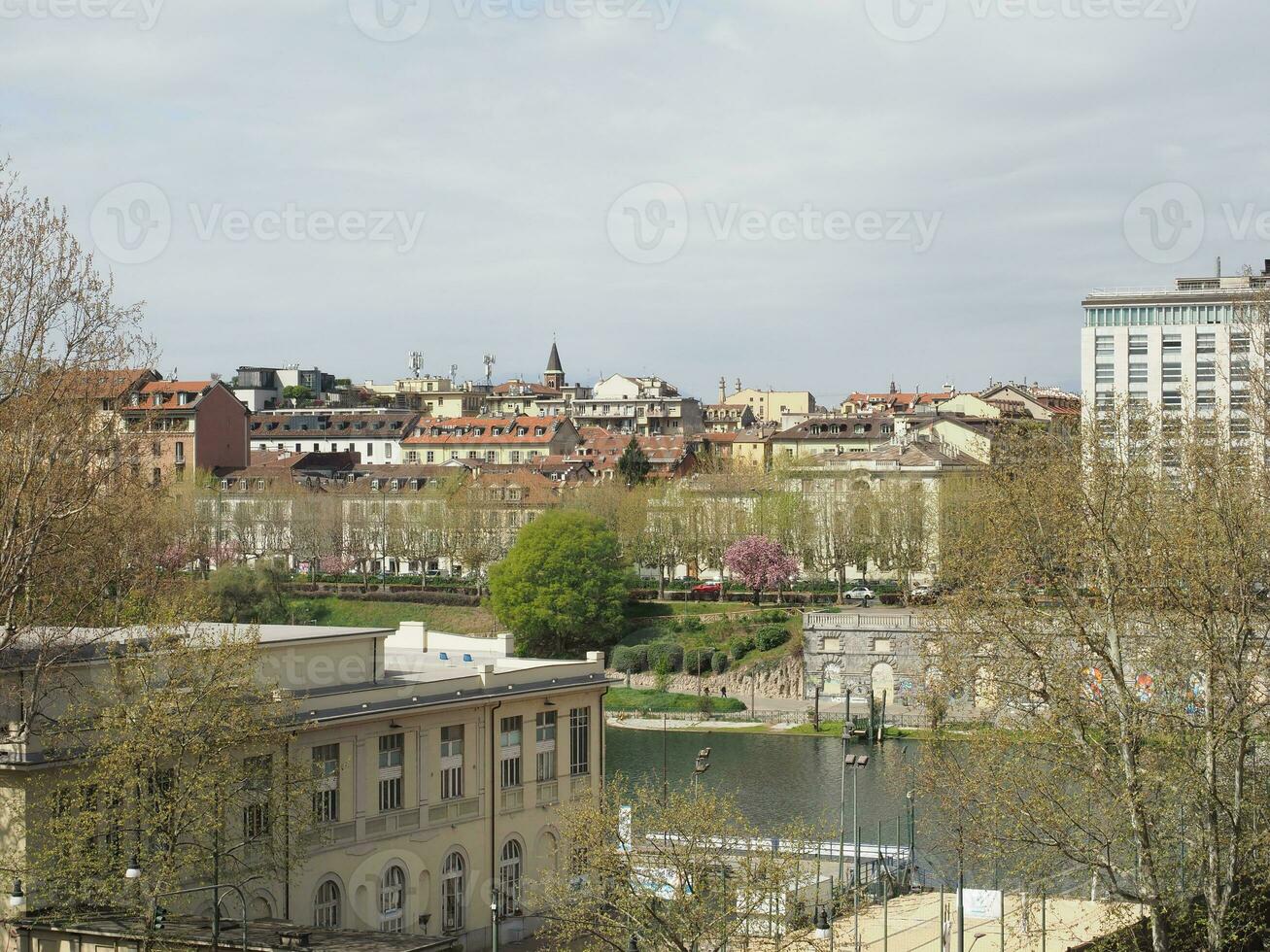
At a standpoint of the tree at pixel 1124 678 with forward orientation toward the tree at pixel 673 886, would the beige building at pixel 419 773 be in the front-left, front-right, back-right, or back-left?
front-right

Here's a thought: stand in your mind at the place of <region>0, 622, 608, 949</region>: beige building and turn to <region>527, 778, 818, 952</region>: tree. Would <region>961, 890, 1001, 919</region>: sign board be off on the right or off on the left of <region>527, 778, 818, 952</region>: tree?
left

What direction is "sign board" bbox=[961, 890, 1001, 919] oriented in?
toward the camera

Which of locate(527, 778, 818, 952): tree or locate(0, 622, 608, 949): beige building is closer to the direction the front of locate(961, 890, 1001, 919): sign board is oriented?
the tree

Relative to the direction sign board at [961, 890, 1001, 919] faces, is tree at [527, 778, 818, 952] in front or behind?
in front

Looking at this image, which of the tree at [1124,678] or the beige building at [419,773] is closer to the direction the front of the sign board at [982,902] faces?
the tree

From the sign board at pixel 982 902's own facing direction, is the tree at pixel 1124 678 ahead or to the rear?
ahead

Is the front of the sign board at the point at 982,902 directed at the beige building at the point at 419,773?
no

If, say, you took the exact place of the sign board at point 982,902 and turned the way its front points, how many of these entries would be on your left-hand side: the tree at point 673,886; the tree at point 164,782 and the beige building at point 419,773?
0

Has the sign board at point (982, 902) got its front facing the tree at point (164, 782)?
no
